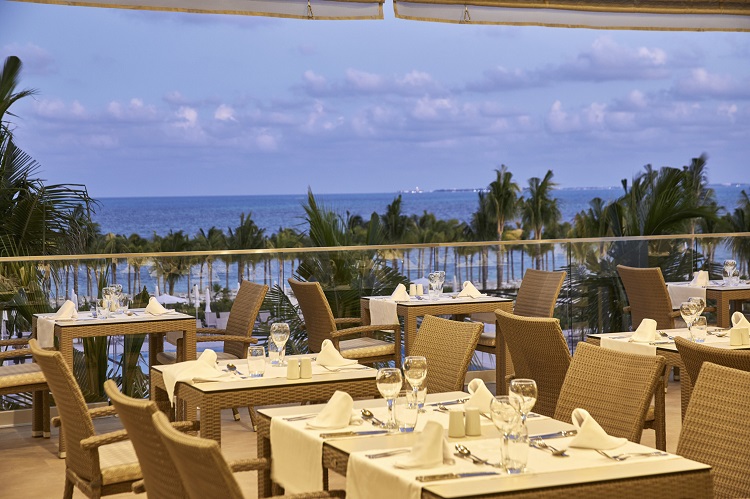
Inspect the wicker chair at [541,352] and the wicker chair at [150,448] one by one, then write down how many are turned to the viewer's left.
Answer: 0

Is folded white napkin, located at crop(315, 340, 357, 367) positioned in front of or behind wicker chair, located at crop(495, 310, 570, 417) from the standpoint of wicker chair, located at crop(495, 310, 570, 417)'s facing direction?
behind

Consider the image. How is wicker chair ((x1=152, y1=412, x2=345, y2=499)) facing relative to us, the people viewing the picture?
facing away from the viewer and to the right of the viewer

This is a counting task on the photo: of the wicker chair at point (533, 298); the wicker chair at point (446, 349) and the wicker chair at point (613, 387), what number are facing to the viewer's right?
0

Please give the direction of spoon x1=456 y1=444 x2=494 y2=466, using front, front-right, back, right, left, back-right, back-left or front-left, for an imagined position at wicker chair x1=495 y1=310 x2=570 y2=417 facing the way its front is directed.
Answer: back-right

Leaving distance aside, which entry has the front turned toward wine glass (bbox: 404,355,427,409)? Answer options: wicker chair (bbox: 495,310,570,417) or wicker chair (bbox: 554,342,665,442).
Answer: wicker chair (bbox: 554,342,665,442)

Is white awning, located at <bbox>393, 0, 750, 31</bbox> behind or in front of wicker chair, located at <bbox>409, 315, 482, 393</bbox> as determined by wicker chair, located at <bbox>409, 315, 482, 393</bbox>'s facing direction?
behind

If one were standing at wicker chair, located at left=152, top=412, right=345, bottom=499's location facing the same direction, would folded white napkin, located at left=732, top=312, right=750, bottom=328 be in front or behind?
in front

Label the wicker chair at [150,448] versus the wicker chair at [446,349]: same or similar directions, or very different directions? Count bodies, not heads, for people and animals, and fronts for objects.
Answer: very different directions

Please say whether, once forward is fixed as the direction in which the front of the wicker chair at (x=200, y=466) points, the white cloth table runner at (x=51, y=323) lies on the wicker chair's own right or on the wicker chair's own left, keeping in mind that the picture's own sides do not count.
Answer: on the wicker chair's own left
